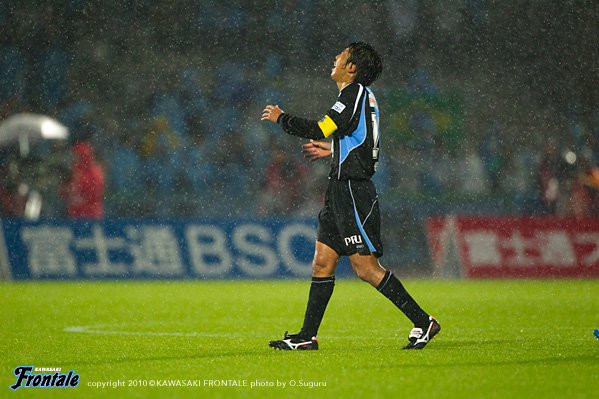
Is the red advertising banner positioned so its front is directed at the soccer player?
yes

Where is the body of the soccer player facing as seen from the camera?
to the viewer's left

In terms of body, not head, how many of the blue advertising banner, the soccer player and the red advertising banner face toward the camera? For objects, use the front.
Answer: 2

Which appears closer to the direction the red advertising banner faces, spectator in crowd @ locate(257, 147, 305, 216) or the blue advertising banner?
the blue advertising banner

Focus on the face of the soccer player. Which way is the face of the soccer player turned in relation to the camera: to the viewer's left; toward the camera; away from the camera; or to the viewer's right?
to the viewer's left

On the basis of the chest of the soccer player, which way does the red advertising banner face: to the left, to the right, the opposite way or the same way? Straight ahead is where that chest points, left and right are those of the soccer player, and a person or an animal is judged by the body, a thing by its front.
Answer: to the left

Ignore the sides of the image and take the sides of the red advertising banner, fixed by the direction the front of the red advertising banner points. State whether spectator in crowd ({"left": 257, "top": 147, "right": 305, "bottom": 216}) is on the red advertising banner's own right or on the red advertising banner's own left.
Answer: on the red advertising banner's own right

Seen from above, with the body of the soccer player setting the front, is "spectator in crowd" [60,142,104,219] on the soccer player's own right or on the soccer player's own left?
on the soccer player's own right

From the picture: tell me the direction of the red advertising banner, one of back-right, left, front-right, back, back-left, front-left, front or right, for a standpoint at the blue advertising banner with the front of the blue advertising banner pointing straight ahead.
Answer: left

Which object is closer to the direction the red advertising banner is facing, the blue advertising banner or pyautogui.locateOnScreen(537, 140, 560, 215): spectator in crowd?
the blue advertising banner

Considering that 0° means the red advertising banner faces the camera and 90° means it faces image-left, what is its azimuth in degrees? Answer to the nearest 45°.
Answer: approximately 0°

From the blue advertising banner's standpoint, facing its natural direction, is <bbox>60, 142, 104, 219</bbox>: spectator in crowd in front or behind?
behind
